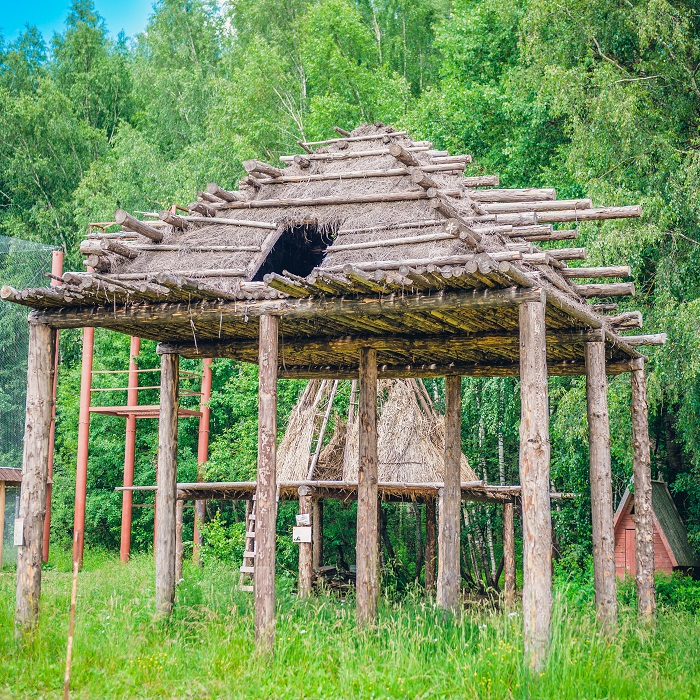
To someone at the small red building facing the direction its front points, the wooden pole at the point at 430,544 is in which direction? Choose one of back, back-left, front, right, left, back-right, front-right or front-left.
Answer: front-right

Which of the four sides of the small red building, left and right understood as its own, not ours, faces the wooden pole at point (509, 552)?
front

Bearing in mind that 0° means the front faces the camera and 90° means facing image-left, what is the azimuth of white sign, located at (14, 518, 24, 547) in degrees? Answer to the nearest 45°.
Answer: approximately 0°

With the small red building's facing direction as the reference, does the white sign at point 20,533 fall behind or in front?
in front

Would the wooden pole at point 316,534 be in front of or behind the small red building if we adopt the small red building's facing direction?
in front

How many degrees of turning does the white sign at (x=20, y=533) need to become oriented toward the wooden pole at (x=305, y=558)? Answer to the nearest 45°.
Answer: approximately 135° to its left

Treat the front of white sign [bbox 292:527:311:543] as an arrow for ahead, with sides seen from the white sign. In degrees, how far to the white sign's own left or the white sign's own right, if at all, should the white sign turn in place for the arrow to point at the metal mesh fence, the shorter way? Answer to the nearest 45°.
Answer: approximately 135° to the white sign's own right
